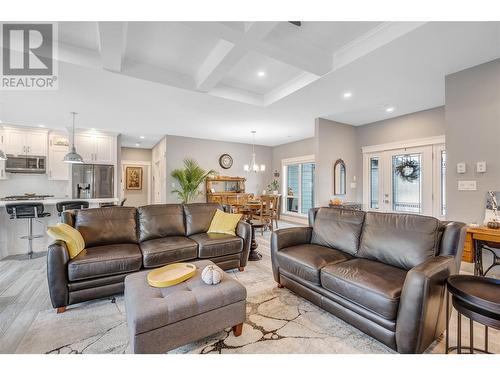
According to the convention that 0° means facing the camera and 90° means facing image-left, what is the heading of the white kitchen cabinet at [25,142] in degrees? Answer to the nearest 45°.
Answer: approximately 0°

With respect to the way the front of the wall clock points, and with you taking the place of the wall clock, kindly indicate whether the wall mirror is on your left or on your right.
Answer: on your left

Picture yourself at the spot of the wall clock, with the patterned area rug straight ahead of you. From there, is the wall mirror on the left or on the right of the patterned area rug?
left

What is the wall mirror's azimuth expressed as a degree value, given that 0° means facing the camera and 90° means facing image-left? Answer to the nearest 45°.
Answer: approximately 315°

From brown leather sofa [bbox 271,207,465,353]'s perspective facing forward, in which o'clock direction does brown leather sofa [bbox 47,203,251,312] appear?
brown leather sofa [bbox 47,203,251,312] is roughly at 1 o'clock from brown leather sofa [bbox 271,207,465,353].

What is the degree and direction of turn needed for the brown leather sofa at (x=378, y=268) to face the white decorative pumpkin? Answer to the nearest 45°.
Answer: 0° — it already faces it

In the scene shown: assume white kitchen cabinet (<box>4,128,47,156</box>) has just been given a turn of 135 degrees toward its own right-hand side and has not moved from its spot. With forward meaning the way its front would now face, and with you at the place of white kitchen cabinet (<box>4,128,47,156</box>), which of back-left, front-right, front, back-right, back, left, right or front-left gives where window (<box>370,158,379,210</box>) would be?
back

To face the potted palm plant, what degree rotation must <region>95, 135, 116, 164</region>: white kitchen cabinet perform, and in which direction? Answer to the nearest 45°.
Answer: approximately 45° to its left

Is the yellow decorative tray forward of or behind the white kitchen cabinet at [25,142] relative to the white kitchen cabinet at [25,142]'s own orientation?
forward

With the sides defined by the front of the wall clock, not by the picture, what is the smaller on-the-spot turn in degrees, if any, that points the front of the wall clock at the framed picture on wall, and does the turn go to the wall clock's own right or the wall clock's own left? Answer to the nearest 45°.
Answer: approximately 135° to the wall clock's own right

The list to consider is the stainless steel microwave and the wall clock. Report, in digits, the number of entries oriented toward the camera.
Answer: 2

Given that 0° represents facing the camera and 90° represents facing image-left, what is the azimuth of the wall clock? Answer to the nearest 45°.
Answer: approximately 0°
